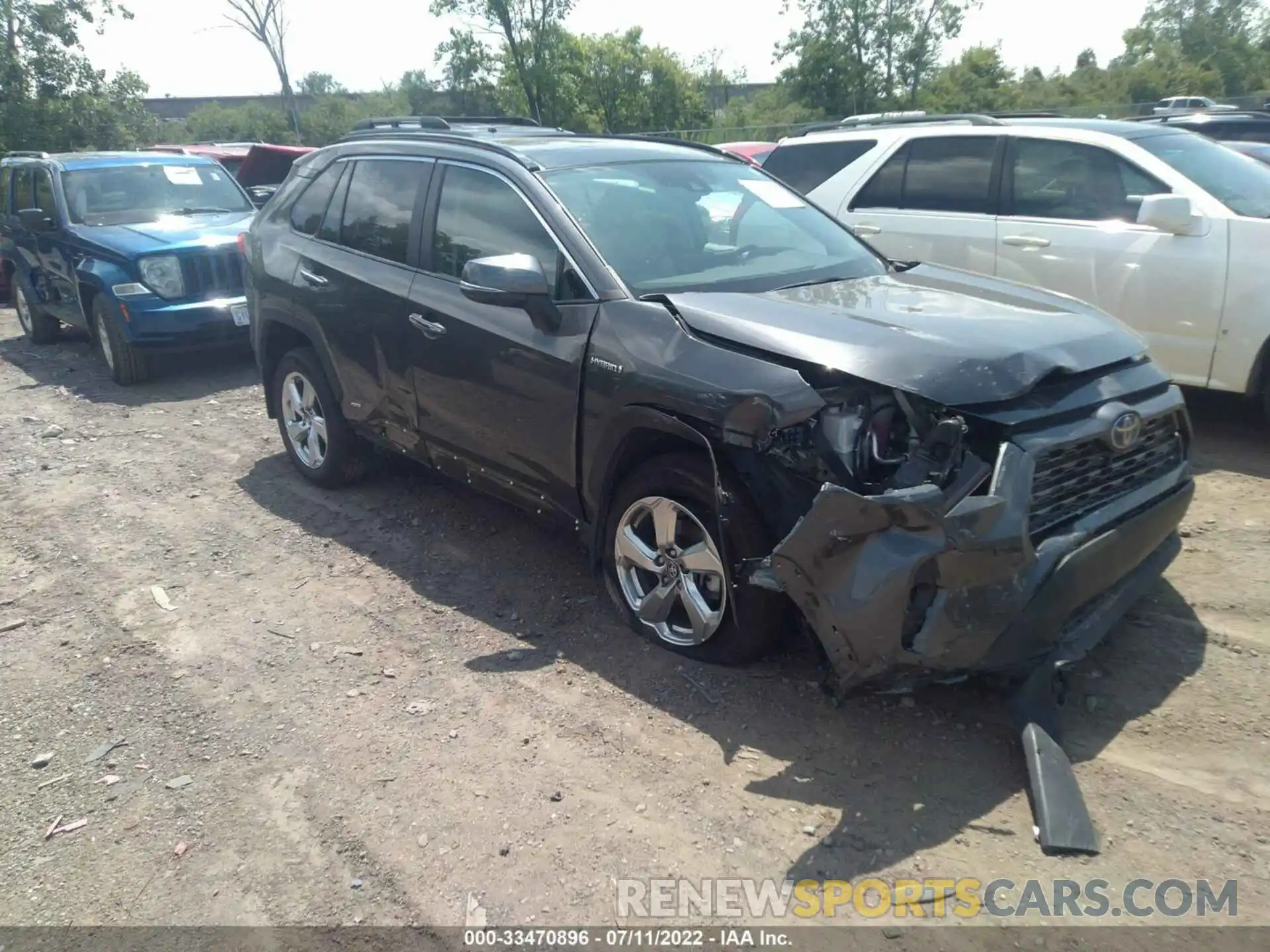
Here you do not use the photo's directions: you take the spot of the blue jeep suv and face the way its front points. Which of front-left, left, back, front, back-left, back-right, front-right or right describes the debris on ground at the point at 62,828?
front-right

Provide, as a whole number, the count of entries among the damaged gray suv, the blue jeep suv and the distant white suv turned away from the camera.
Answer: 0

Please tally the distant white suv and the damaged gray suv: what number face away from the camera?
0

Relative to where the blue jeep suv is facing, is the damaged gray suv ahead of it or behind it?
ahead

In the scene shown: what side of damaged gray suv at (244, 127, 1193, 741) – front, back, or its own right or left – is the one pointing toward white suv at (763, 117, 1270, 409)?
left
